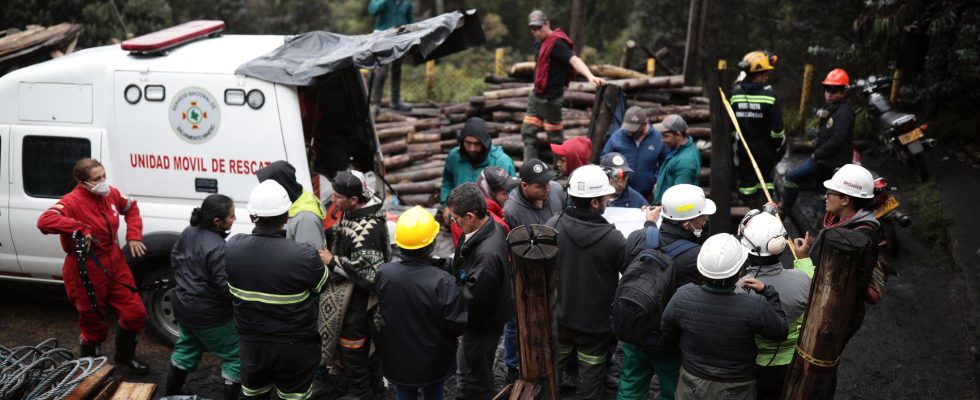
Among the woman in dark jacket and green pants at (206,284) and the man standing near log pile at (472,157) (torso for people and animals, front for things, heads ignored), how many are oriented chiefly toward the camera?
1

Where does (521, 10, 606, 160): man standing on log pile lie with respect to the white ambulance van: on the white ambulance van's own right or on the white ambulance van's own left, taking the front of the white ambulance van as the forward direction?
on the white ambulance van's own right

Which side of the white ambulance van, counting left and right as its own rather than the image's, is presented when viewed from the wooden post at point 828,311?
back

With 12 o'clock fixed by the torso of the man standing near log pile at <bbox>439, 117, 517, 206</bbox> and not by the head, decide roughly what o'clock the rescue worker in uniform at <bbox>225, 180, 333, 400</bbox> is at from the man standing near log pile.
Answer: The rescue worker in uniform is roughly at 1 o'clock from the man standing near log pile.

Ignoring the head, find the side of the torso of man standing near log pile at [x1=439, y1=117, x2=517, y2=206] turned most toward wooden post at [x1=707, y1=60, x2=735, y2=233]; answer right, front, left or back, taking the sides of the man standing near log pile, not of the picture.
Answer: left

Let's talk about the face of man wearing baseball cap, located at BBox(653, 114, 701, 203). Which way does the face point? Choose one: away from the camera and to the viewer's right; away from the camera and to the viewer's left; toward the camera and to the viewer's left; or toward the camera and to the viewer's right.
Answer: toward the camera and to the viewer's left

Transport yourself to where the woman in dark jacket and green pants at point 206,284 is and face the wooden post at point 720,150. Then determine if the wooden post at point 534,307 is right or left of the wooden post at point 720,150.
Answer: right

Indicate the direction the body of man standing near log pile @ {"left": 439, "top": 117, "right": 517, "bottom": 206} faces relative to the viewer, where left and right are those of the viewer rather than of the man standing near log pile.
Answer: facing the viewer

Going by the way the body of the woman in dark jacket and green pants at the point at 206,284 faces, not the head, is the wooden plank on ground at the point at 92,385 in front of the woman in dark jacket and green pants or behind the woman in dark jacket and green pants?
behind

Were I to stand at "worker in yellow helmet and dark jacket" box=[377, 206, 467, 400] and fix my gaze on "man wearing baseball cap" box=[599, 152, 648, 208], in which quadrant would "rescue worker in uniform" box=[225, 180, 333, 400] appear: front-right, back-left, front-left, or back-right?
back-left

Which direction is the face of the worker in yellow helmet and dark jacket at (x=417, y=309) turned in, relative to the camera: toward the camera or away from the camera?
away from the camera

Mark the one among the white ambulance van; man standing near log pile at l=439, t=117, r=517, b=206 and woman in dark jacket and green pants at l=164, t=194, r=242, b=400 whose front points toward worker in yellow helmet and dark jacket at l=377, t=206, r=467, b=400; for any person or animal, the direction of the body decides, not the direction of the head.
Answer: the man standing near log pile

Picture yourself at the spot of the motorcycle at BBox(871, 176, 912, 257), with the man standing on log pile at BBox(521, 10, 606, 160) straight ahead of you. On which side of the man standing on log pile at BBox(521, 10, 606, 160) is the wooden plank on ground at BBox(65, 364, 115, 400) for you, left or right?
left
